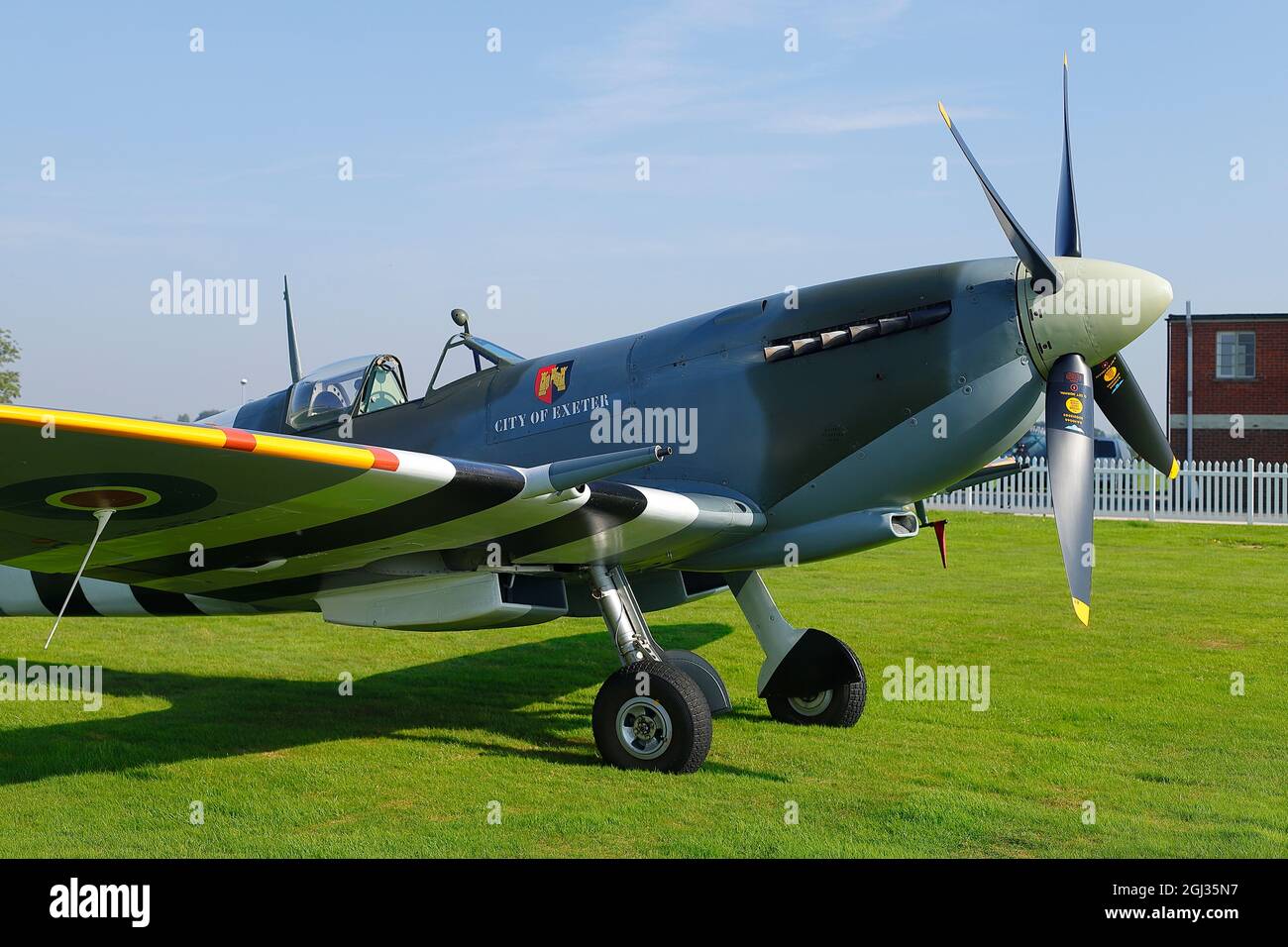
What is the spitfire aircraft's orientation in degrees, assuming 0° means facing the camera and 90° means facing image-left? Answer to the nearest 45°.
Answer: approximately 315°

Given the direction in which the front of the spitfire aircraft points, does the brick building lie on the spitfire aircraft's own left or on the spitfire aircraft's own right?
on the spitfire aircraft's own left

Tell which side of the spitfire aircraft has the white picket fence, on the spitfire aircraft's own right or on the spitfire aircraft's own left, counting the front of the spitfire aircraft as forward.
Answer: on the spitfire aircraft's own left
